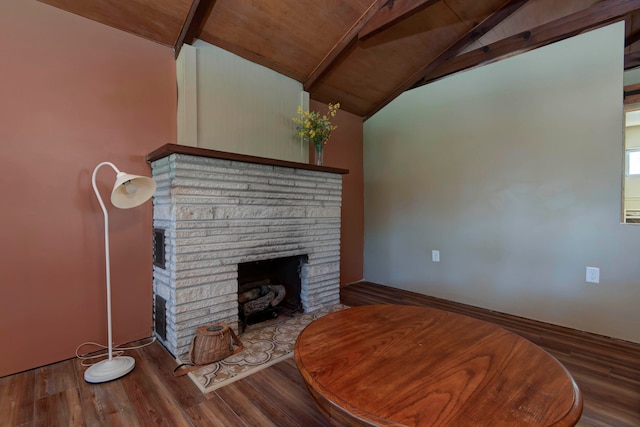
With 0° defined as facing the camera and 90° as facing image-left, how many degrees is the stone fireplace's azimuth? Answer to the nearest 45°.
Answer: approximately 315°

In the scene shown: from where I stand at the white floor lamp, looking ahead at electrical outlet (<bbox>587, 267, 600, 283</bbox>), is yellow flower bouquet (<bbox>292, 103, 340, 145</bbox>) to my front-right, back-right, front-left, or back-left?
front-left

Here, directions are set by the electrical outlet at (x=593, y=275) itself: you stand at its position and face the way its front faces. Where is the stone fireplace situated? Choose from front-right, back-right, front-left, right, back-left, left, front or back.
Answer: front-right

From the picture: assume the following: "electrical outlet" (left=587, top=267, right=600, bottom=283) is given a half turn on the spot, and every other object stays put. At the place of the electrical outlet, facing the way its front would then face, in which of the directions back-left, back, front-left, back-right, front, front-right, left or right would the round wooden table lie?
back

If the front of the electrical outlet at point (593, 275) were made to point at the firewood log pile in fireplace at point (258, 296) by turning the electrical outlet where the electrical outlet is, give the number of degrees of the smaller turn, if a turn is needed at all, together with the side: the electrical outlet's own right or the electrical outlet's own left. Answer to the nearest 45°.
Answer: approximately 45° to the electrical outlet's own right

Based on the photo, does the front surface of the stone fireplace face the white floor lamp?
no

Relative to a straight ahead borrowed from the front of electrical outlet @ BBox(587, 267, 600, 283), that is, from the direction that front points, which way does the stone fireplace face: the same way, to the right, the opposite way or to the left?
to the left

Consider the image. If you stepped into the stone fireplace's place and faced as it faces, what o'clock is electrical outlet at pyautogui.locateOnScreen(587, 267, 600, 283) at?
The electrical outlet is roughly at 11 o'clock from the stone fireplace.

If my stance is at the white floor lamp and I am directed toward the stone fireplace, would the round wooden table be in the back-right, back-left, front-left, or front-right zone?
front-right
